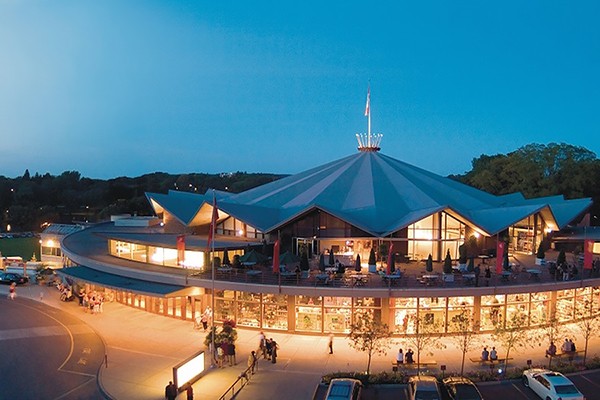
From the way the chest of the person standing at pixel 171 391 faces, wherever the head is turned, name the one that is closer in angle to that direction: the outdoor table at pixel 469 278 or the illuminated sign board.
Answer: the illuminated sign board

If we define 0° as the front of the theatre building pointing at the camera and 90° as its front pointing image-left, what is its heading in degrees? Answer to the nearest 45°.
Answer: approximately 0°

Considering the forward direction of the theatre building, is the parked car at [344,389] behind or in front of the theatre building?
in front

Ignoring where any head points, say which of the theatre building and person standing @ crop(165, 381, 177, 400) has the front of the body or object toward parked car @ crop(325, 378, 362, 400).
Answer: the theatre building

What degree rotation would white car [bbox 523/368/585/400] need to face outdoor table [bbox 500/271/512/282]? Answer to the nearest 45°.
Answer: approximately 45° to its right

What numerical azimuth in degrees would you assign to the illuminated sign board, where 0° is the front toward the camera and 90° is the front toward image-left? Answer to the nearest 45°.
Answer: approximately 315°

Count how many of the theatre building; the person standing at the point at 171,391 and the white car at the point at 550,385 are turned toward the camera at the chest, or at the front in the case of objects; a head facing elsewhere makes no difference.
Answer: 1

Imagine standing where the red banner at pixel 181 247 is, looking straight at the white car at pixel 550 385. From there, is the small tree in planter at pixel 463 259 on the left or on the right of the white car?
left

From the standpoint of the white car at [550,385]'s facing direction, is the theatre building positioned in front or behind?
in front

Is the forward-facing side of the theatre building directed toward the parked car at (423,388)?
yes

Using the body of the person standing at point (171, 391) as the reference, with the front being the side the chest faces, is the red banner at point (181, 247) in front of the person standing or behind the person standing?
in front

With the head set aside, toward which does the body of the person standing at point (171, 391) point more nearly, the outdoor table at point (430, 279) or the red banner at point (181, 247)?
the red banner

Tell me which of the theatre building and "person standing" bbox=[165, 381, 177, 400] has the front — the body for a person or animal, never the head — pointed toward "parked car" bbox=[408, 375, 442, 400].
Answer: the theatre building

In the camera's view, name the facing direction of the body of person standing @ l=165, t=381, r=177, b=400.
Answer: away from the camera
